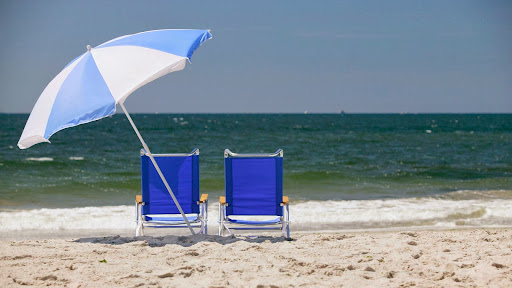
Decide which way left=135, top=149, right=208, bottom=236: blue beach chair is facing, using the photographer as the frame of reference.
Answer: facing away from the viewer

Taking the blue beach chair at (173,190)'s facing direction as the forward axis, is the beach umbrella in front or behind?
behind

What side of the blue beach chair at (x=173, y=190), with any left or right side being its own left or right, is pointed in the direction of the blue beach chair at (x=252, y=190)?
right
